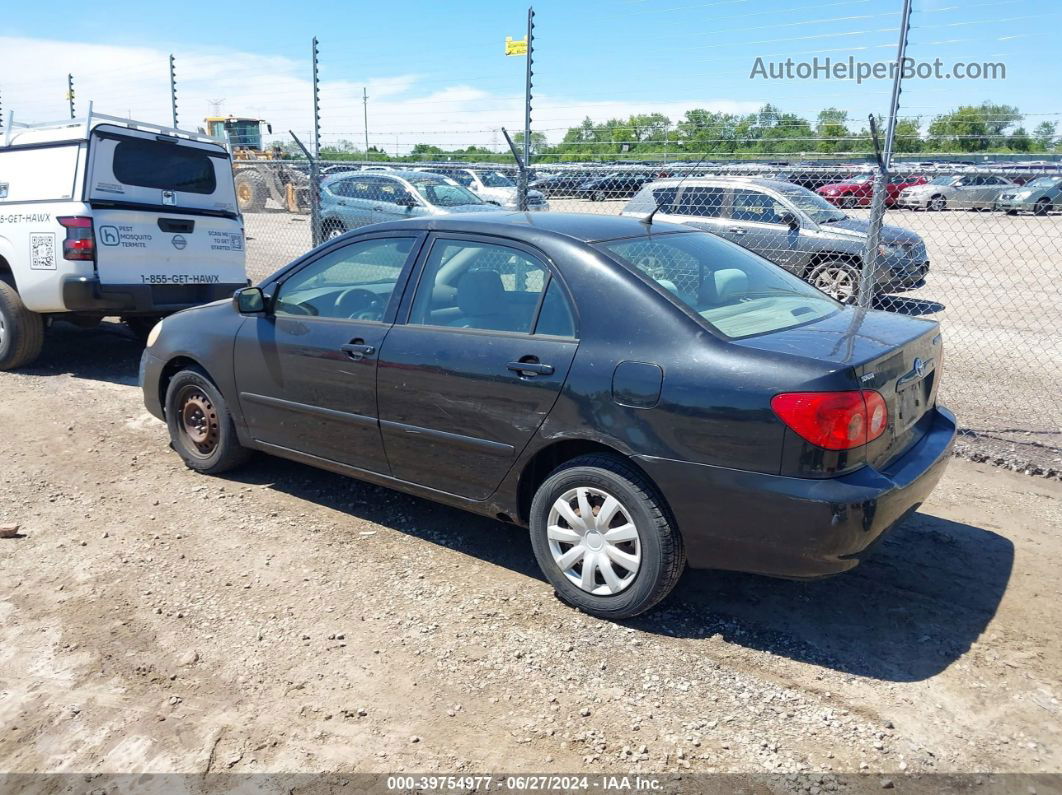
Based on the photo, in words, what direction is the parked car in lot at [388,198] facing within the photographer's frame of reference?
facing the viewer and to the right of the viewer

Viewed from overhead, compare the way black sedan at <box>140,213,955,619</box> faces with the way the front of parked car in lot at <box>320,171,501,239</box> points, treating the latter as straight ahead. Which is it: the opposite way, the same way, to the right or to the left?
the opposite way

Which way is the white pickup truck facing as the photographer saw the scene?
facing away from the viewer and to the left of the viewer

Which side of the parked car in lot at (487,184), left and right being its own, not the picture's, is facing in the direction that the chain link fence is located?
front

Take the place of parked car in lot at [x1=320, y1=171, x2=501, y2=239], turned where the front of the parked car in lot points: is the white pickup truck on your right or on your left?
on your right

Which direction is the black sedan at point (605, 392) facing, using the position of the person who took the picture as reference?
facing away from the viewer and to the left of the viewer

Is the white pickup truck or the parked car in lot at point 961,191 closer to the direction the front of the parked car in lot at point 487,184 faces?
the parked car in lot

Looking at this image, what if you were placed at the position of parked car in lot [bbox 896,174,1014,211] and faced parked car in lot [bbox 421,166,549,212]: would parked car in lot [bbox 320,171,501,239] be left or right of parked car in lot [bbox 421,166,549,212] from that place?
left

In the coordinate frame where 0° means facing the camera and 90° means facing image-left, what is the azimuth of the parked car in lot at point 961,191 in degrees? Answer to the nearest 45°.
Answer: approximately 45°

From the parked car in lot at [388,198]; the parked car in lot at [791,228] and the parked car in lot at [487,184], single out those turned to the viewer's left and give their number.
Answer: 0

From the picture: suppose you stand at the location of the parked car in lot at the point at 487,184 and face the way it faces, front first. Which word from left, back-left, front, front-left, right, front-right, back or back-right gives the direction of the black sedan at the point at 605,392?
front-right
